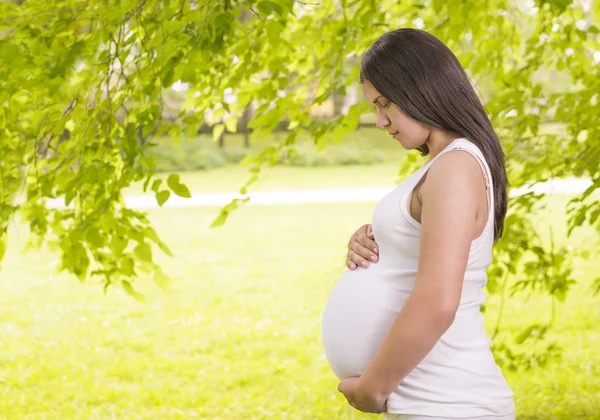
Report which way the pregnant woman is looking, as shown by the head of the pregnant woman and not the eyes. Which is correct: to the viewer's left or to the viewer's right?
to the viewer's left

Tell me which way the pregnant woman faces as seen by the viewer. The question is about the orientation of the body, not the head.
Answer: to the viewer's left
